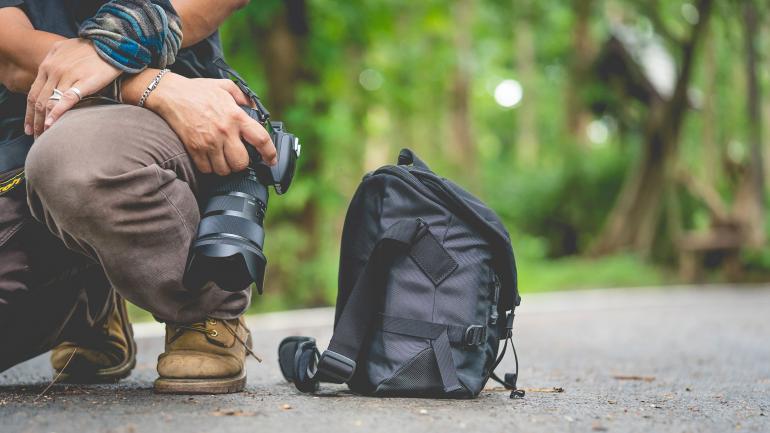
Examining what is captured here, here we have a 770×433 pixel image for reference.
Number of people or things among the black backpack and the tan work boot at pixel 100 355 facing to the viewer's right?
1

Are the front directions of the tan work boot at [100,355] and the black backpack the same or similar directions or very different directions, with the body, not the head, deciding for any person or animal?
very different directions
